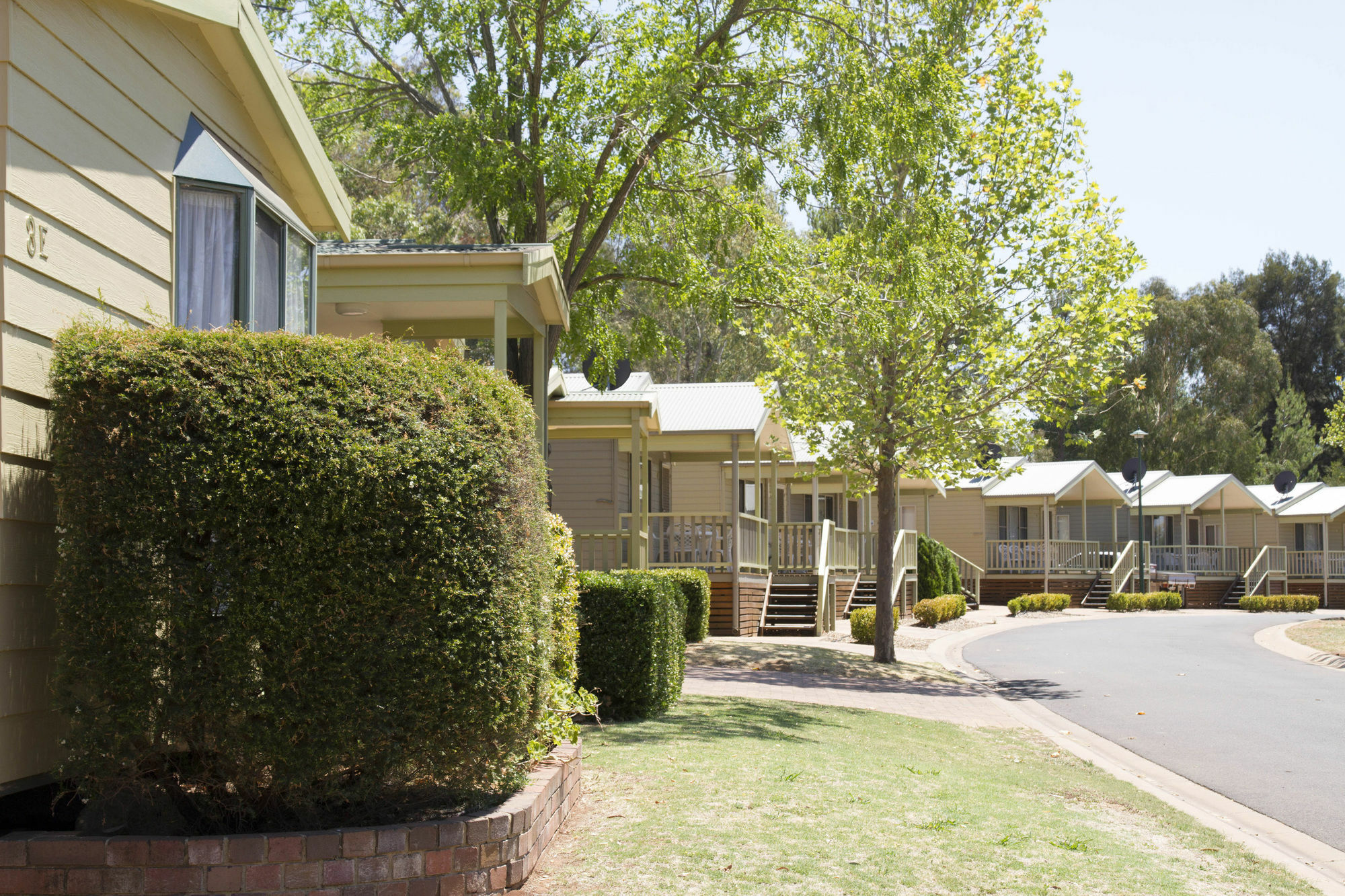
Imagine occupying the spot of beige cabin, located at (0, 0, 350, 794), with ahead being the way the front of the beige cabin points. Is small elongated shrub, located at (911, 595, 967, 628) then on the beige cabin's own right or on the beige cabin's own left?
on the beige cabin's own left

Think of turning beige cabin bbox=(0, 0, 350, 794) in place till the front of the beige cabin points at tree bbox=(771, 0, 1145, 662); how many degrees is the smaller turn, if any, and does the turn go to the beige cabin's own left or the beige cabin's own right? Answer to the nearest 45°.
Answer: approximately 90° to the beige cabin's own left

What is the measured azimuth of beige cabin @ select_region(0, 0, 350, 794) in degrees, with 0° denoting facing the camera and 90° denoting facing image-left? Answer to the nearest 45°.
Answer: approximately 315°

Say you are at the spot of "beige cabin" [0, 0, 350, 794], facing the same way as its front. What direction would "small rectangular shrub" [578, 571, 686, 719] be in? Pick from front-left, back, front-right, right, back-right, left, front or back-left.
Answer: left

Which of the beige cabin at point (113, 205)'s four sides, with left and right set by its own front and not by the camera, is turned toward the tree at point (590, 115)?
left

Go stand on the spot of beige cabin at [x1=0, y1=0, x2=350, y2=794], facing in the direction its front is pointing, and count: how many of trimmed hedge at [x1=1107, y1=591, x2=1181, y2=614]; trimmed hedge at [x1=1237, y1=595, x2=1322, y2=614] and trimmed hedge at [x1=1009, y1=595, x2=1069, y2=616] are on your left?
3

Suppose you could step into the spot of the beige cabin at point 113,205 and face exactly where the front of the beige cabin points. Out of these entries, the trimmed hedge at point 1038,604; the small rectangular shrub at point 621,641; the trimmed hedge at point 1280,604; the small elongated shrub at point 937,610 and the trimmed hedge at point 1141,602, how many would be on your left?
5

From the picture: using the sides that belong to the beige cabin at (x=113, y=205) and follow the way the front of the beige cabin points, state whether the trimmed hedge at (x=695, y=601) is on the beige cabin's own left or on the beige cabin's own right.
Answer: on the beige cabin's own left

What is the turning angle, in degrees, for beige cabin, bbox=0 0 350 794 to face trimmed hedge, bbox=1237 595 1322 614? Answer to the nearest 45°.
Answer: approximately 90° to its left

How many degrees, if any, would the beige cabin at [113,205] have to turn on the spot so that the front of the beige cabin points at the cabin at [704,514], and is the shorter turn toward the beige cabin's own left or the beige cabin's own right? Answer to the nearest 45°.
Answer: approximately 90° to the beige cabin's own left

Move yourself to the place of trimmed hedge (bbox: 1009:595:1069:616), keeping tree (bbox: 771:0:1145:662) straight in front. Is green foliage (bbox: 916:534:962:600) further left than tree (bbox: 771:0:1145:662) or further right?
right

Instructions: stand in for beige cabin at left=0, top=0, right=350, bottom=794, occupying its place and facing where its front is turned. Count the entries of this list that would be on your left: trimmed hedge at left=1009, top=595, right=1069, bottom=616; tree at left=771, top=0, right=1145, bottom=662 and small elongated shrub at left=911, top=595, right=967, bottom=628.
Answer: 3

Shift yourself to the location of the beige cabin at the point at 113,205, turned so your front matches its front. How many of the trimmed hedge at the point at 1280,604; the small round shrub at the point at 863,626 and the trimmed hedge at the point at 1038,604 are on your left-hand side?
3
